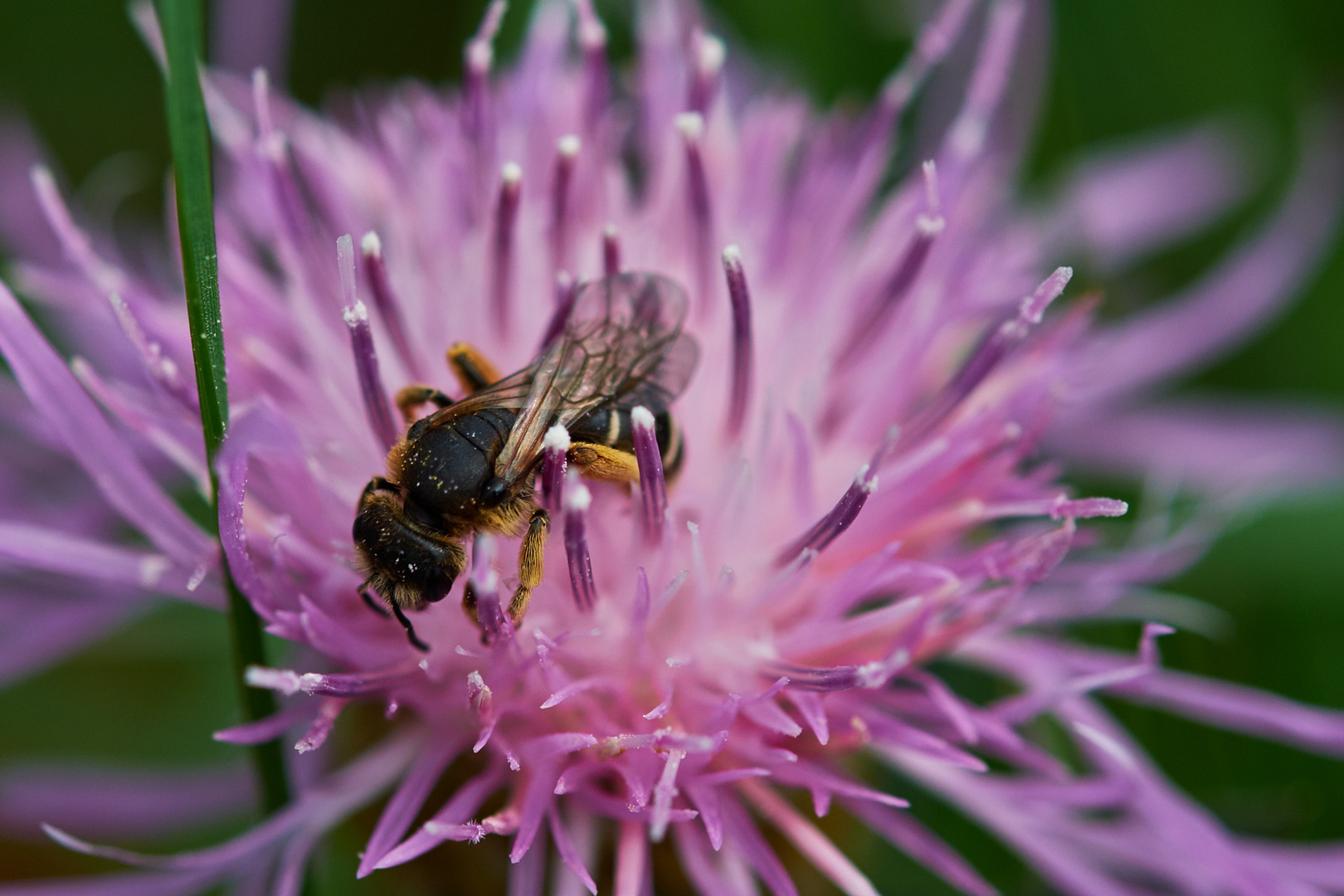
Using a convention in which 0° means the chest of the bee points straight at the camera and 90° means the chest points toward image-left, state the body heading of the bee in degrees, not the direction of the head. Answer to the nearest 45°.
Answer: approximately 45°
